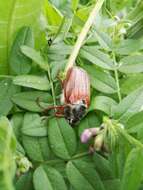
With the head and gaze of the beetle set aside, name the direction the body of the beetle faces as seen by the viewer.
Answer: toward the camera
